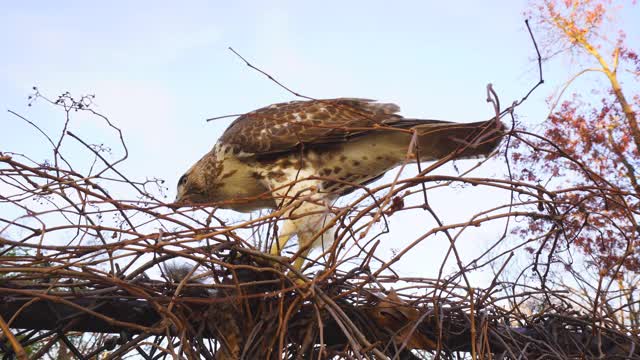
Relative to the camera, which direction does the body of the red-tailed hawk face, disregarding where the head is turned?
to the viewer's left
